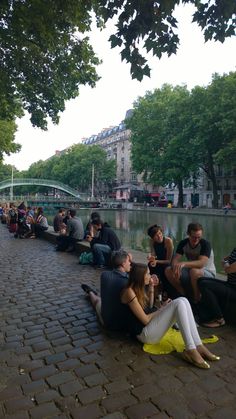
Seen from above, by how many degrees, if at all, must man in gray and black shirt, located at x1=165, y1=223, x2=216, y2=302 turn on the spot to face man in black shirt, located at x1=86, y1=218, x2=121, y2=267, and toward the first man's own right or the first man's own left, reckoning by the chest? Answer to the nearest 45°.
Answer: approximately 90° to the first man's own right

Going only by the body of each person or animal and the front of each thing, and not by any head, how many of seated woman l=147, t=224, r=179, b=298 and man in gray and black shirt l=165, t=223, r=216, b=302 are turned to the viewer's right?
0

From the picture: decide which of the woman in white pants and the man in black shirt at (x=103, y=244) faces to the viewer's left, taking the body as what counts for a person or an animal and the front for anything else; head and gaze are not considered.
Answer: the man in black shirt

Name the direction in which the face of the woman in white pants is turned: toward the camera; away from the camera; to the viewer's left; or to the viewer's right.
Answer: to the viewer's right

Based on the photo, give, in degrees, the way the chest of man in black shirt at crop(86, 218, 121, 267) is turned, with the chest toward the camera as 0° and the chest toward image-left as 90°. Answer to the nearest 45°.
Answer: approximately 90°
